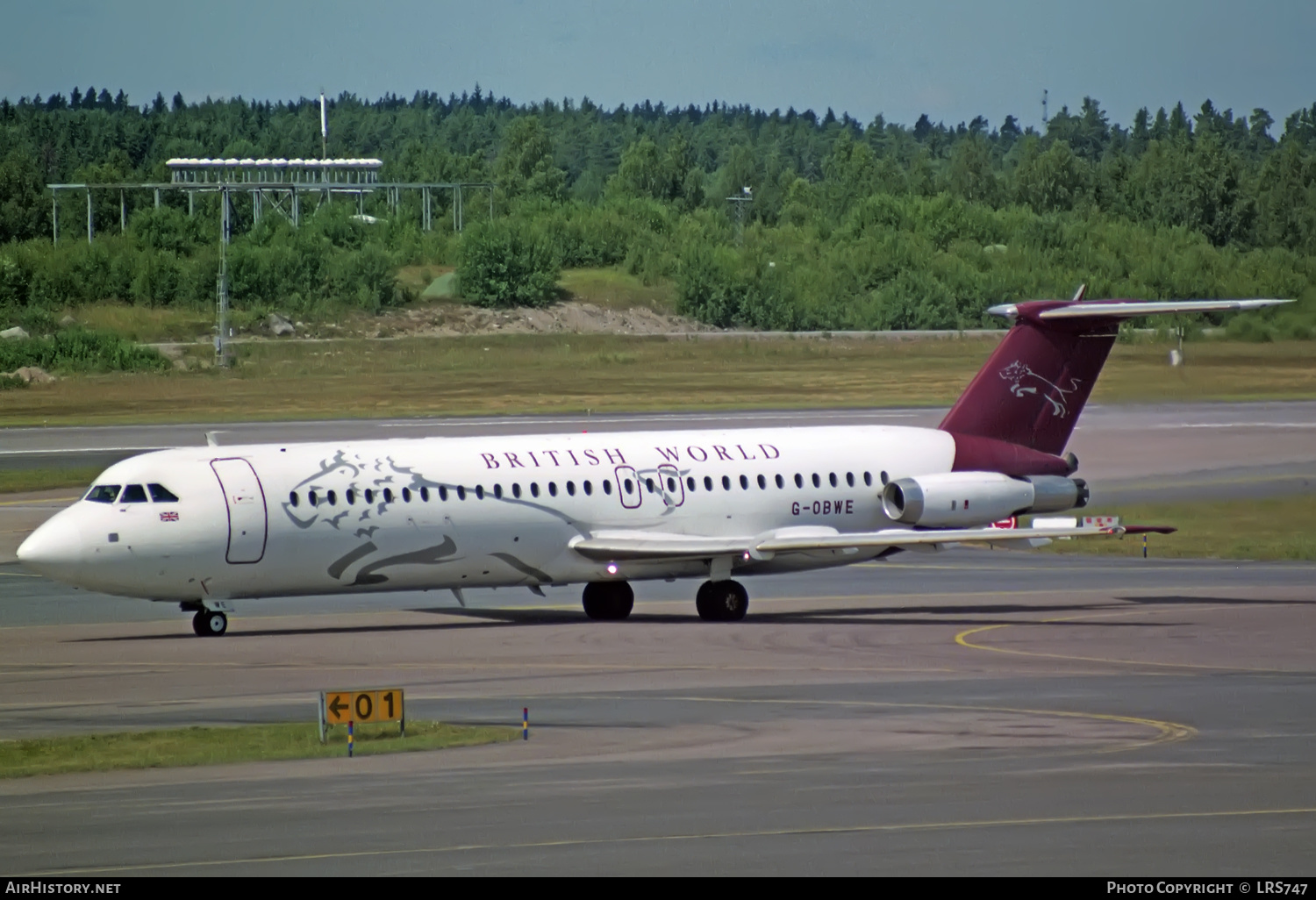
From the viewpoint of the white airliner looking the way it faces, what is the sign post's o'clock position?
The sign post is roughly at 11 o'clock from the white airliner.
